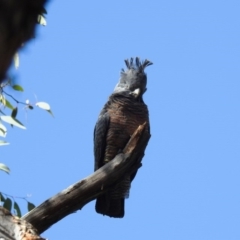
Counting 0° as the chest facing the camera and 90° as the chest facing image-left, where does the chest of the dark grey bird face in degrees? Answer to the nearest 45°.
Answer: approximately 315°

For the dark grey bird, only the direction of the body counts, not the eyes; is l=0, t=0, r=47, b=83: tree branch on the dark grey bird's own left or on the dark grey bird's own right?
on the dark grey bird's own right

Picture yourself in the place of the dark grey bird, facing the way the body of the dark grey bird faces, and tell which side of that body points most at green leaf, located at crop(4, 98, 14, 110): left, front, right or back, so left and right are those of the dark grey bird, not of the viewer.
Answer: right

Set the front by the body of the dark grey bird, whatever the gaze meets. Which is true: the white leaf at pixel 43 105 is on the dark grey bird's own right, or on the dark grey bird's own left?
on the dark grey bird's own right

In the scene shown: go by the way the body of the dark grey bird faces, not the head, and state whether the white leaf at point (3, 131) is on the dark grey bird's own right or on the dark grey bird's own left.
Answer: on the dark grey bird's own right

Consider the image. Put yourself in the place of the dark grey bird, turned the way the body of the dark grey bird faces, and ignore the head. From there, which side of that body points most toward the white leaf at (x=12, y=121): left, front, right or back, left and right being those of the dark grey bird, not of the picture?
right
